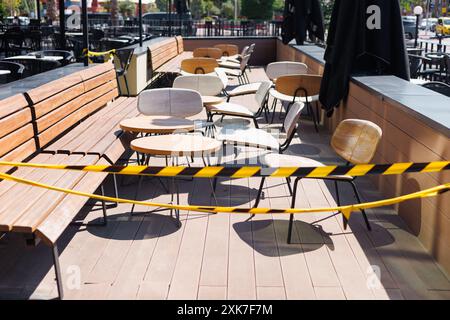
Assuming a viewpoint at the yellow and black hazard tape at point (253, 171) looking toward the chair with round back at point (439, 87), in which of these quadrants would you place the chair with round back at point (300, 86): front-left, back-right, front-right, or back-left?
front-left

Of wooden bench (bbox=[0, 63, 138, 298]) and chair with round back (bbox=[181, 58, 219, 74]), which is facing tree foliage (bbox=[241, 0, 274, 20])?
the chair with round back

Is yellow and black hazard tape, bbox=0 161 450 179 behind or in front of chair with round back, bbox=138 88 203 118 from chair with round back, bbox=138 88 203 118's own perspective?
in front

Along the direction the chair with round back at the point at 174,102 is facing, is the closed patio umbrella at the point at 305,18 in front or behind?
behind

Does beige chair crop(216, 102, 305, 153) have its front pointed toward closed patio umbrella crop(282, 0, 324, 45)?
no

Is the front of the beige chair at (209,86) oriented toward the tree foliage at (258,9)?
no

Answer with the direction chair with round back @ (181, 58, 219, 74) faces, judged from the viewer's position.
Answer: facing away from the viewer

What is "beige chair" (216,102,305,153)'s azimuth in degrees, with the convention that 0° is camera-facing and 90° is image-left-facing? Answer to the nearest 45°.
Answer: approximately 90°

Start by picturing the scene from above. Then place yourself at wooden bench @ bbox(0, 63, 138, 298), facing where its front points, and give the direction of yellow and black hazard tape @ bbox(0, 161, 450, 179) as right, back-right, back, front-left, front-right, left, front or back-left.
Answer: front

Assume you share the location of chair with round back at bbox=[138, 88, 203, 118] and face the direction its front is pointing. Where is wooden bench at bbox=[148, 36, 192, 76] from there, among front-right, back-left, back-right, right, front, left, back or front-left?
back
